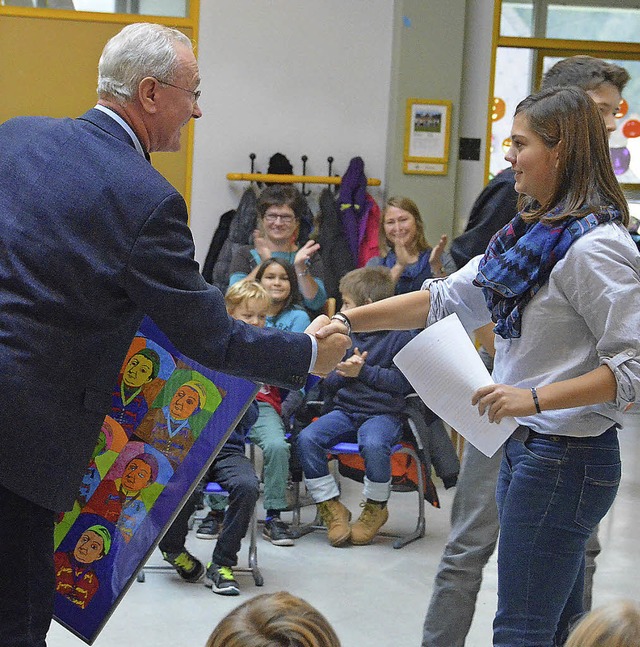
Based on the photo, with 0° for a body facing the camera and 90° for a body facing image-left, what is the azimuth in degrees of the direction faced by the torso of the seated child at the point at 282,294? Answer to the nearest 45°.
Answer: approximately 0°

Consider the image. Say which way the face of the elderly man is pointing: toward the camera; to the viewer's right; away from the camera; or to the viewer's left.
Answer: to the viewer's right

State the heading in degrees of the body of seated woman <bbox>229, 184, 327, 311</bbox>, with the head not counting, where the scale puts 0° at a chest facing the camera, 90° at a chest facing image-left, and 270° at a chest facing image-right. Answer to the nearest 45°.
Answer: approximately 0°

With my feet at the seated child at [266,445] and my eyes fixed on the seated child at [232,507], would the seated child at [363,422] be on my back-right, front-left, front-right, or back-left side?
back-left

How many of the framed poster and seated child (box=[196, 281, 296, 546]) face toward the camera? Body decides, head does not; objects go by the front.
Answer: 2

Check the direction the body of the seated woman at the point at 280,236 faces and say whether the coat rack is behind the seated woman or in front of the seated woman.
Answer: behind

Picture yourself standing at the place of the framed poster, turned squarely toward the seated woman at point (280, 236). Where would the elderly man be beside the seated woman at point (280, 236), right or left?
left
